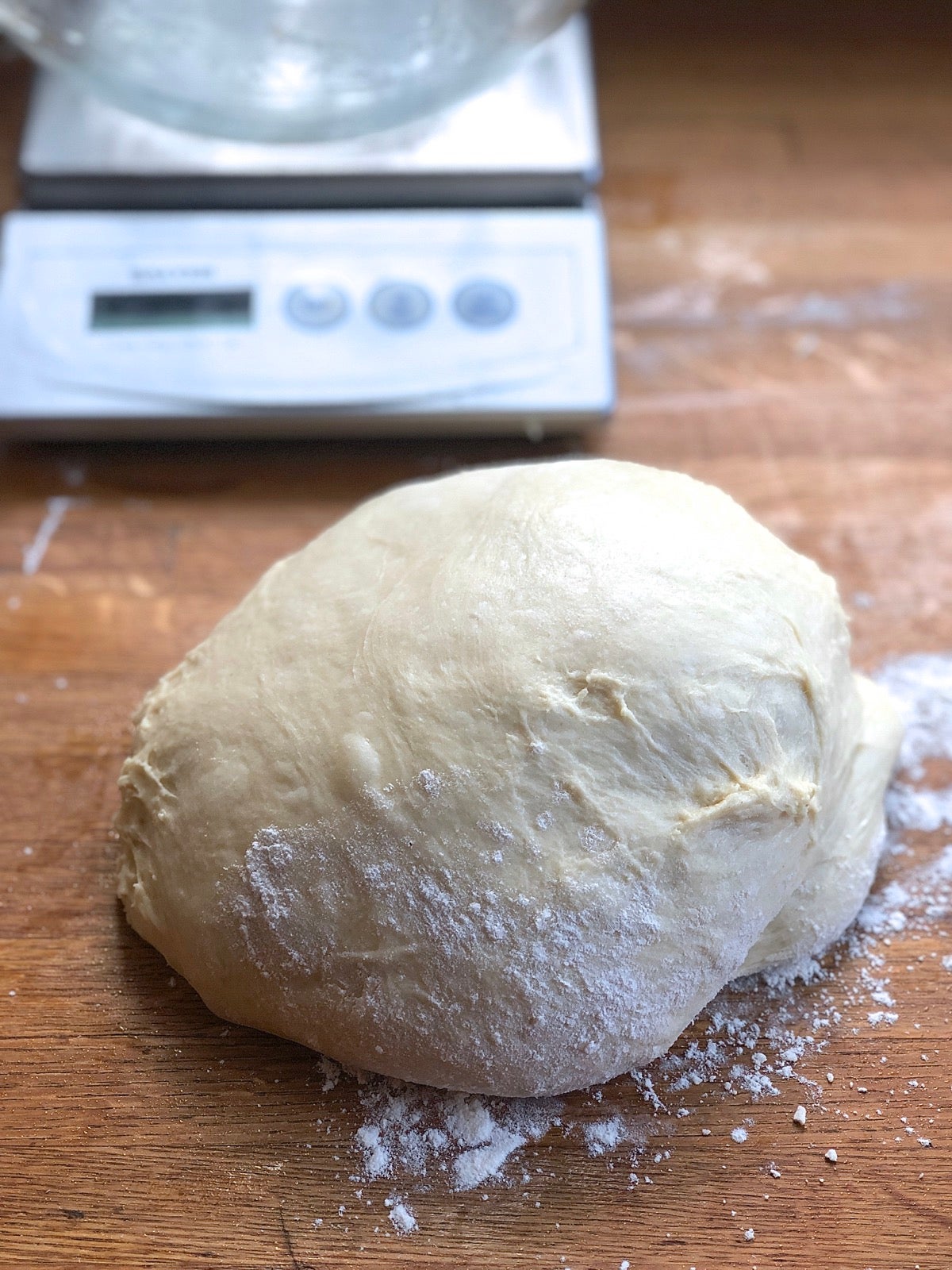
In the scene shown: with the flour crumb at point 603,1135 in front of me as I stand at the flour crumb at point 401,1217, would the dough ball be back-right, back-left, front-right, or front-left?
front-left

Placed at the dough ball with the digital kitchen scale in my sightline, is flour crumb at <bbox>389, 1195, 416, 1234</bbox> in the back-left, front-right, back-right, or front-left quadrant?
back-left

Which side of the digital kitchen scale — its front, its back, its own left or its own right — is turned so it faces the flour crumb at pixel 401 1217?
front

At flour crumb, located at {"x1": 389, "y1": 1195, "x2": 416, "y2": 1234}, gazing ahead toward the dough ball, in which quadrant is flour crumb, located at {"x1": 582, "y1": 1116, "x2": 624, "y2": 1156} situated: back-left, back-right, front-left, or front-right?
front-right

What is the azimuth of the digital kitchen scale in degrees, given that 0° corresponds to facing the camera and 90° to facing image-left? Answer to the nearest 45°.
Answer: approximately 0°

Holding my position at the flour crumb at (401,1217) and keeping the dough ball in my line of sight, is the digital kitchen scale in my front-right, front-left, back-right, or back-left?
front-left
